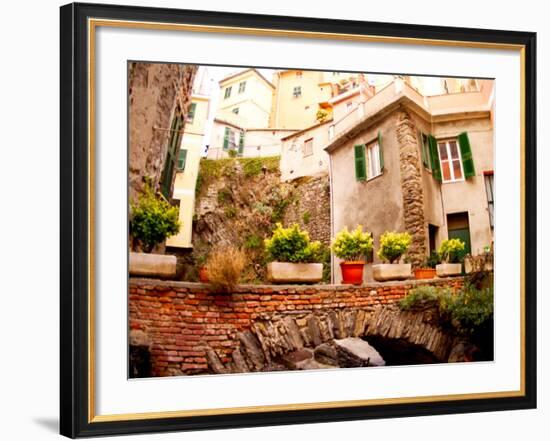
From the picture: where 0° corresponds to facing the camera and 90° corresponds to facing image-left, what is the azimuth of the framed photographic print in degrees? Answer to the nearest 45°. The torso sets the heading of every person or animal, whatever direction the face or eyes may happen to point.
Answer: approximately 315°
